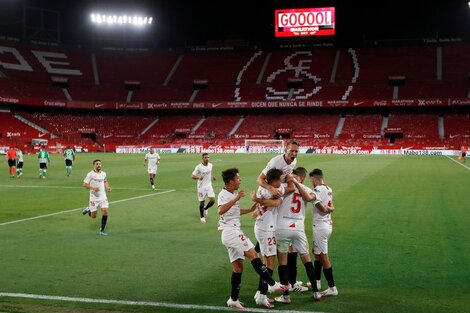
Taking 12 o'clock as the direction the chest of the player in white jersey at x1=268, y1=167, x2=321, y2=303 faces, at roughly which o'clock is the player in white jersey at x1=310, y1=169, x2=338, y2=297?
the player in white jersey at x1=310, y1=169, x2=338, y2=297 is roughly at 2 o'clock from the player in white jersey at x1=268, y1=167, x2=321, y2=303.

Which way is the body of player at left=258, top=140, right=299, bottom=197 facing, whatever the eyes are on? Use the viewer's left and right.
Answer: facing the viewer and to the right of the viewer

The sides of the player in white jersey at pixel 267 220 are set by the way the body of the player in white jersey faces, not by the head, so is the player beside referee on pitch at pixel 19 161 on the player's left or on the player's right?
on the player's left

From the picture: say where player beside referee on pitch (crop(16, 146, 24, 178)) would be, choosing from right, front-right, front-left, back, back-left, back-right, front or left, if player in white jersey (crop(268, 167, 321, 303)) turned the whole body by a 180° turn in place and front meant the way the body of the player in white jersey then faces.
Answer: back-right

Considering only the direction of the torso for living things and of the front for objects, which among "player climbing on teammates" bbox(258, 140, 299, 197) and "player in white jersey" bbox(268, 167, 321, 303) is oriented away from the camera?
the player in white jersey

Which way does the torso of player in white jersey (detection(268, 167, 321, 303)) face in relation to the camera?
away from the camera

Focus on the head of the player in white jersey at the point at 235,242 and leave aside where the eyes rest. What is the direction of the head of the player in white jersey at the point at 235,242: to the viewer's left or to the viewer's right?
to the viewer's right
